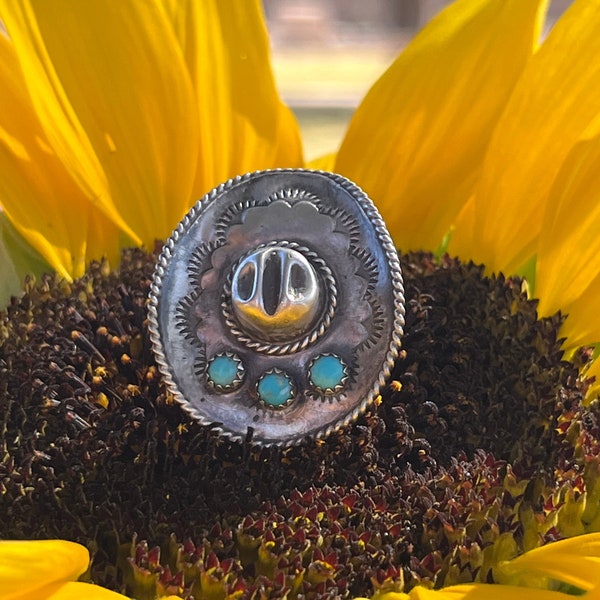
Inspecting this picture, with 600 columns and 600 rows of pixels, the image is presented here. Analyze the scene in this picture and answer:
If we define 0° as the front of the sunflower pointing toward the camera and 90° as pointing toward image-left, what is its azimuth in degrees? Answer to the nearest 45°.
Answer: approximately 0°
